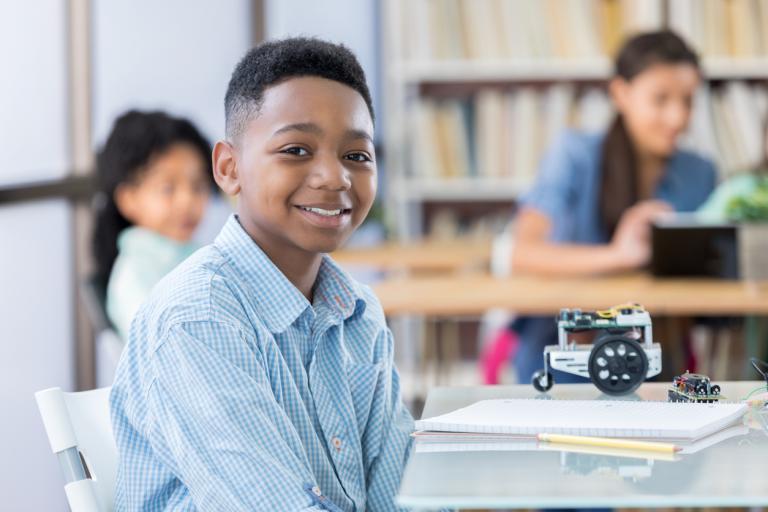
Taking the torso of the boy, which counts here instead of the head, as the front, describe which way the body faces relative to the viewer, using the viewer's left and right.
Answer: facing the viewer and to the right of the viewer

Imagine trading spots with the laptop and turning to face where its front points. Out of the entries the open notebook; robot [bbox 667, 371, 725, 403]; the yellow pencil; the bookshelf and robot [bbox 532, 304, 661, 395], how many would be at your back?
4

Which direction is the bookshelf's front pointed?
toward the camera

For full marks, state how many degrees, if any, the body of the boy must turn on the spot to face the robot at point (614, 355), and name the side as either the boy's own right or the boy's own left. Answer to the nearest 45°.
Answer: approximately 45° to the boy's own left

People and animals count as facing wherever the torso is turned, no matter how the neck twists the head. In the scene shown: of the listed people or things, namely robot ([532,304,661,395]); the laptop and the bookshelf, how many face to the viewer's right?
1

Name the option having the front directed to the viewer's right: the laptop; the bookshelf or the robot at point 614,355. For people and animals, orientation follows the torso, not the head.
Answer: the robot

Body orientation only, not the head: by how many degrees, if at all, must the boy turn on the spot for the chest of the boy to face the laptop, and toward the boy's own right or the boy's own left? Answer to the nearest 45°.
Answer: approximately 90° to the boy's own left

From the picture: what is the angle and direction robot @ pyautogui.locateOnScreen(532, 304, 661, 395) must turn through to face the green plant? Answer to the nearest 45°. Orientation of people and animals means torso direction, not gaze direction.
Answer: approximately 90° to its left

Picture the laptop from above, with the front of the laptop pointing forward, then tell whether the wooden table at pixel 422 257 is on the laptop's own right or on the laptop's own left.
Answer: on the laptop's own left

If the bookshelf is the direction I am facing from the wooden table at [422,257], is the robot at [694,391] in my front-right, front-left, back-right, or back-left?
back-right

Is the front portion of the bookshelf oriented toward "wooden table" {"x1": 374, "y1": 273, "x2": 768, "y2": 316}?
yes

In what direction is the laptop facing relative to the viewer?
away from the camera

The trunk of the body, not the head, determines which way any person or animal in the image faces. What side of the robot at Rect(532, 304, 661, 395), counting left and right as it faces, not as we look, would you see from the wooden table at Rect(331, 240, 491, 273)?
left

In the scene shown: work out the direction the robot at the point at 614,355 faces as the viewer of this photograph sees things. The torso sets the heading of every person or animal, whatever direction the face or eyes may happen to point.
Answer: facing to the right of the viewer

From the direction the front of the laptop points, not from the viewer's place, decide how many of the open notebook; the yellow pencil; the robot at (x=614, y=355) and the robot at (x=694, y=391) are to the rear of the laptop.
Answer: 4
